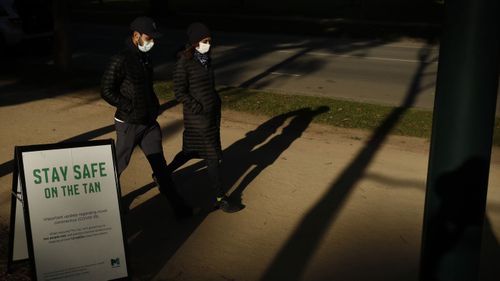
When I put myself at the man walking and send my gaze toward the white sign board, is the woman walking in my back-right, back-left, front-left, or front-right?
back-left

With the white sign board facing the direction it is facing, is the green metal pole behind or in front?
in front

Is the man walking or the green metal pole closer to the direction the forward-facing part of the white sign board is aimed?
the green metal pole

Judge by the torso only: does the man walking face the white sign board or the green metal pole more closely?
the green metal pole

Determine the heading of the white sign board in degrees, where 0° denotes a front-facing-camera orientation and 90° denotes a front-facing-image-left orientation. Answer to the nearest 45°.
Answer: approximately 0°

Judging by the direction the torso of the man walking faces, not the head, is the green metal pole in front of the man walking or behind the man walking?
in front

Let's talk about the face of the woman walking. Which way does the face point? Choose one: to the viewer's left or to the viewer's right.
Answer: to the viewer's right

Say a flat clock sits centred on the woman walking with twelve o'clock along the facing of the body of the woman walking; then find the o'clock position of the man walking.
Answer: The man walking is roughly at 4 o'clock from the woman walking.

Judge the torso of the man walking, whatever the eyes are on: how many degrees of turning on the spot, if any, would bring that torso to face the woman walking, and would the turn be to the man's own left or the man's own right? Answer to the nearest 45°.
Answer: approximately 45° to the man's own left

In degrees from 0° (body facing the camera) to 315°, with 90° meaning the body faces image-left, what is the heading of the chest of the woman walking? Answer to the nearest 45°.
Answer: approximately 315°

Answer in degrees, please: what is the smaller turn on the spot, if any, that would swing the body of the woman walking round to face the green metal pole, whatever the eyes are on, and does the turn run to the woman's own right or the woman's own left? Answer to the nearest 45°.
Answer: approximately 45° to the woman's own right
